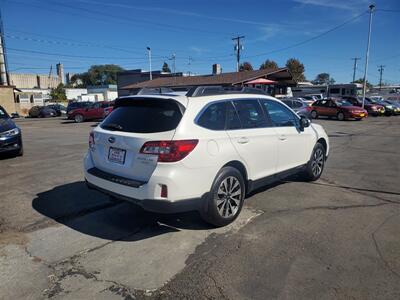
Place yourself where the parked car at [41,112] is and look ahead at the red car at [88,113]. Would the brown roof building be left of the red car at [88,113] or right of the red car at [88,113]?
left

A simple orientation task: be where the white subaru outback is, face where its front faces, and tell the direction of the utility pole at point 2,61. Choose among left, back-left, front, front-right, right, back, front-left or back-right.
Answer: left

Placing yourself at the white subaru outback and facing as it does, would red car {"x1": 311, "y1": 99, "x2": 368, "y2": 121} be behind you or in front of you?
in front

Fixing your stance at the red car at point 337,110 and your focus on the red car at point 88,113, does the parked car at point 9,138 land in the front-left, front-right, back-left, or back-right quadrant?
front-left

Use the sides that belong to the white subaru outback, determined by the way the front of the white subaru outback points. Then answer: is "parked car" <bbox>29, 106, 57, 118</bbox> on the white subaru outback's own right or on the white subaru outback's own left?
on the white subaru outback's own left

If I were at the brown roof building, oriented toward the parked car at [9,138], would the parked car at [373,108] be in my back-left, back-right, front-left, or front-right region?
front-left

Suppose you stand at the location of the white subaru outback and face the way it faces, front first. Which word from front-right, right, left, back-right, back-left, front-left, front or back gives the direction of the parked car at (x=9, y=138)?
left

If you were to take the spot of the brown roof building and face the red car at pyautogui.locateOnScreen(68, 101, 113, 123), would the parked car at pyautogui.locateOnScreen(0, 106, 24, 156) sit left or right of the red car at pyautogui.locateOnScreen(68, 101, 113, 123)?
left

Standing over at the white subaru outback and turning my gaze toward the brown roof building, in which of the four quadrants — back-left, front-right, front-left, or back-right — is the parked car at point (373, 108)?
front-right

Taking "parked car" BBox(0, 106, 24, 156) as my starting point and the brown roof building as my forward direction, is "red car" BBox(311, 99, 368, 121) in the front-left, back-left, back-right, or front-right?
front-right

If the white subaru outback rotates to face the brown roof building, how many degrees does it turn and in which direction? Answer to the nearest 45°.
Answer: approximately 45° to its left

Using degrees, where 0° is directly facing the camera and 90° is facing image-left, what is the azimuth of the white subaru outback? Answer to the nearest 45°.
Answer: approximately 225°
